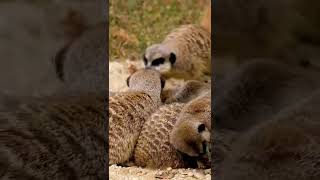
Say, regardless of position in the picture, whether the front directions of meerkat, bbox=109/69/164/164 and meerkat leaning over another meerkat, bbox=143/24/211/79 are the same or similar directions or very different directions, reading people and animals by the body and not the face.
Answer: very different directions

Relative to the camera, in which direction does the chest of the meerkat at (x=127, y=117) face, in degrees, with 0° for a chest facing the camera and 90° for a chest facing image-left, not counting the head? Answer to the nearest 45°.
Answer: approximately 225°

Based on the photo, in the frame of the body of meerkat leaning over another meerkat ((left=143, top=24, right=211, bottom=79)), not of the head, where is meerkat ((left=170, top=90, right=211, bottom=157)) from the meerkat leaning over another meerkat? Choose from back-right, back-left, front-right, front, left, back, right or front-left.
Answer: front-left

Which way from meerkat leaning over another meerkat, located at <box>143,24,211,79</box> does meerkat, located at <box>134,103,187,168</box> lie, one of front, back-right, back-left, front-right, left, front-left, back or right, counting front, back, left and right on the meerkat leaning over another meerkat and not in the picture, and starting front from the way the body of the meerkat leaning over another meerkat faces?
front-left

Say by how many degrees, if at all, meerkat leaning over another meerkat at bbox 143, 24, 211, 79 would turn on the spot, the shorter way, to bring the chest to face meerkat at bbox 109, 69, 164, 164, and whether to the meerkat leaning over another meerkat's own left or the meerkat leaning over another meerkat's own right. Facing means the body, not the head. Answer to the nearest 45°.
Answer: approximately 45° to the meerkat leaning over another meerkat's own left

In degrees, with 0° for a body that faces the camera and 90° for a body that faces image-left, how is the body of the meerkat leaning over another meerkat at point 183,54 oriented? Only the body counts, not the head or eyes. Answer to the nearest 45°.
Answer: approximately 45°
